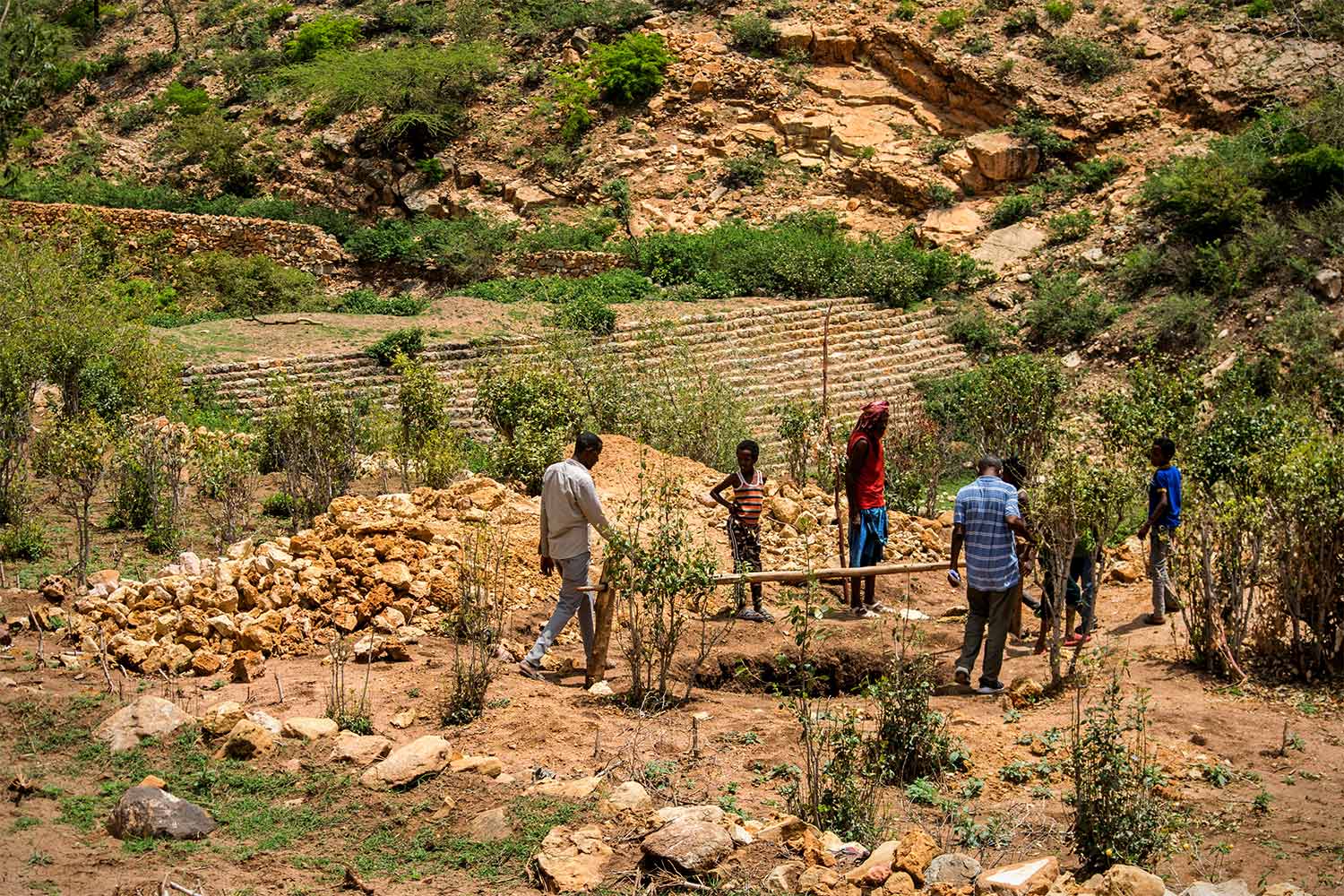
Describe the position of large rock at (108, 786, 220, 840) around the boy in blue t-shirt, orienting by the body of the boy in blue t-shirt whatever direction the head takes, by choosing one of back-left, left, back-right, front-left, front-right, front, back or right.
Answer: front-left

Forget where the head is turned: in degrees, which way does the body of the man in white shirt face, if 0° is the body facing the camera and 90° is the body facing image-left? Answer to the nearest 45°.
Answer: approximately 225°

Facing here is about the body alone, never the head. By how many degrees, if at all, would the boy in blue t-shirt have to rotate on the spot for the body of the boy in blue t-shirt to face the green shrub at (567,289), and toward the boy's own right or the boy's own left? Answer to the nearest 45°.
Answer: approximately 45° to the boy's own right

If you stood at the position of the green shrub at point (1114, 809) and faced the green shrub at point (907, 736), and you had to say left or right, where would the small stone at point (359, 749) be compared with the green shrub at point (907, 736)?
left

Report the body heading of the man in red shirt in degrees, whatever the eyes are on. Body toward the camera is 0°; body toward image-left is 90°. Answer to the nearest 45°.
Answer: approximately 315°

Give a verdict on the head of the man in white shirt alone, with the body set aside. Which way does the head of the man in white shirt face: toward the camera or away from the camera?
away from the camera

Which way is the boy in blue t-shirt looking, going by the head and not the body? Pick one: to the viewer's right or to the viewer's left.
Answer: to the viewer's left

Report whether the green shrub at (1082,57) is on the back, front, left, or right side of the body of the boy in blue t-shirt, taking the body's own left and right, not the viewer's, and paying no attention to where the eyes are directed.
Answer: right

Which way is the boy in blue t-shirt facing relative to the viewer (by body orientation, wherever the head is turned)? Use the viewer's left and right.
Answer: facing to the left of the viewer

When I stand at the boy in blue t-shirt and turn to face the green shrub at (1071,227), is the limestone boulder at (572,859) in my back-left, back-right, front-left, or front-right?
back-left

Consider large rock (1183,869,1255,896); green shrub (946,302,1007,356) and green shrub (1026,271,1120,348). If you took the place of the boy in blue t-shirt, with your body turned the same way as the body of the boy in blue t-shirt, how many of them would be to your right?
2
